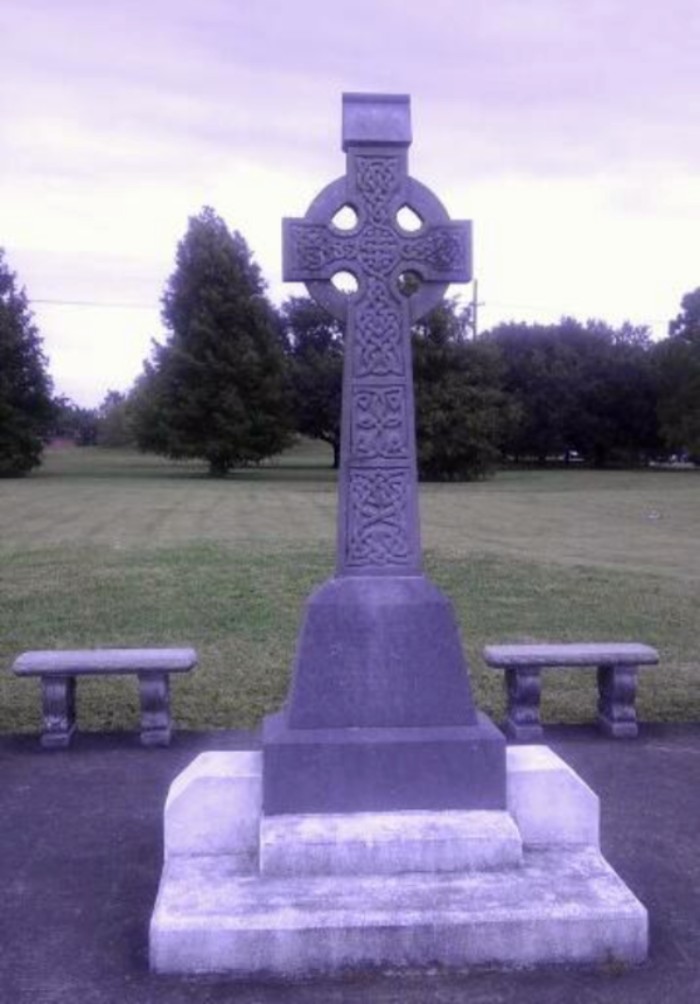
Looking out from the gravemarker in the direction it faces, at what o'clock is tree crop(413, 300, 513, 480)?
The tree is roughly at 6 o'clock from the gravemarker.

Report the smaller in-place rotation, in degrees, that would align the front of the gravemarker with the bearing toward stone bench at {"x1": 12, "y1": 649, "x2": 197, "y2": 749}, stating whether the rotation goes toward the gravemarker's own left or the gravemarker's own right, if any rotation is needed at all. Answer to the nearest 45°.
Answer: approximately 135° to the gravemarker's own right

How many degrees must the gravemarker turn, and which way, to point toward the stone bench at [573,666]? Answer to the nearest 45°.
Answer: approximately 135° to its left
